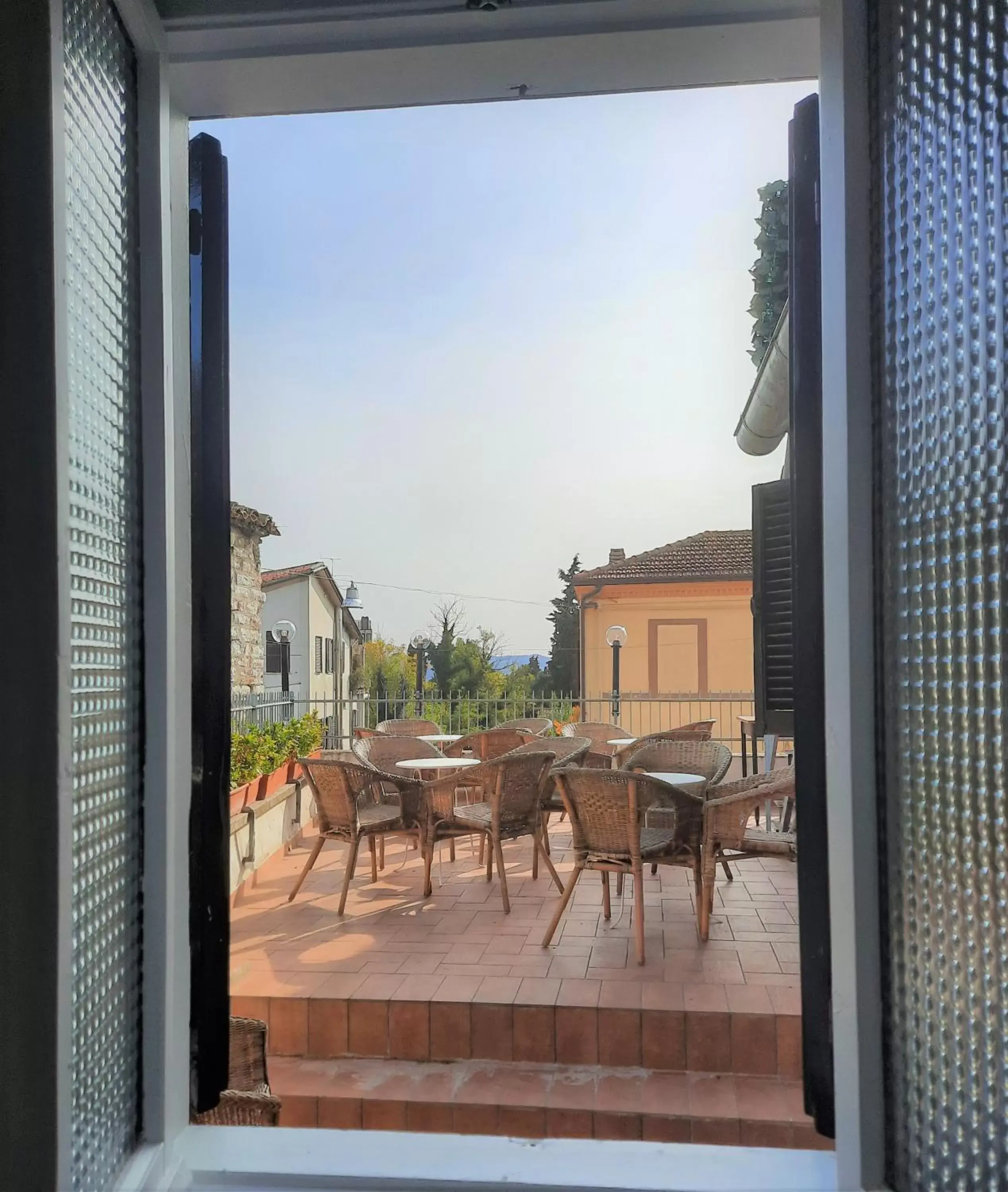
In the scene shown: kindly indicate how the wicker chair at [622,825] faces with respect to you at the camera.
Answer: facing away from the viewer and to the right of the viewer

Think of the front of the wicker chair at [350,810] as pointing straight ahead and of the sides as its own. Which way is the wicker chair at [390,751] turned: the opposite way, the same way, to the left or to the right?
to the right

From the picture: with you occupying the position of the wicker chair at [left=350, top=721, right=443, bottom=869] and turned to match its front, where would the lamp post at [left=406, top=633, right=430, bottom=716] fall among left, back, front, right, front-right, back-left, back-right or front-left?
back-left

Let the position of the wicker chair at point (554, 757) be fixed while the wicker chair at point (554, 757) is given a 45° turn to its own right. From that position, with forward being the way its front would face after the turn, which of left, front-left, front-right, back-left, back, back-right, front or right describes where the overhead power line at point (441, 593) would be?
right

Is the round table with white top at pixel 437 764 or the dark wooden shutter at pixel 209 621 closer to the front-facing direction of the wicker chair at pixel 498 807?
the round table with white top

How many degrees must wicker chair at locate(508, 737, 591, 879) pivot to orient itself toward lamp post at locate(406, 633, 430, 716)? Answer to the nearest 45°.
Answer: approximately 135° to its right

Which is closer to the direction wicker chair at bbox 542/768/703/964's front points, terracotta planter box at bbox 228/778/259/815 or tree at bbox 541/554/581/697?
the tree

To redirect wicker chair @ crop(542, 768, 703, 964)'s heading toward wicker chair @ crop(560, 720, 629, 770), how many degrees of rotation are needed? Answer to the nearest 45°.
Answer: approximately 45° to its left

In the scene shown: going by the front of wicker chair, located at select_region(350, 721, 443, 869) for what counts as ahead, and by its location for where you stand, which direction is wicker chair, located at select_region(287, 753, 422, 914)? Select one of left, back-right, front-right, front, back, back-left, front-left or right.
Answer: front-right

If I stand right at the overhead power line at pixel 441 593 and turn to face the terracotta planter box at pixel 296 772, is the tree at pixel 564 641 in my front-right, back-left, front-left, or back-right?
back-left
